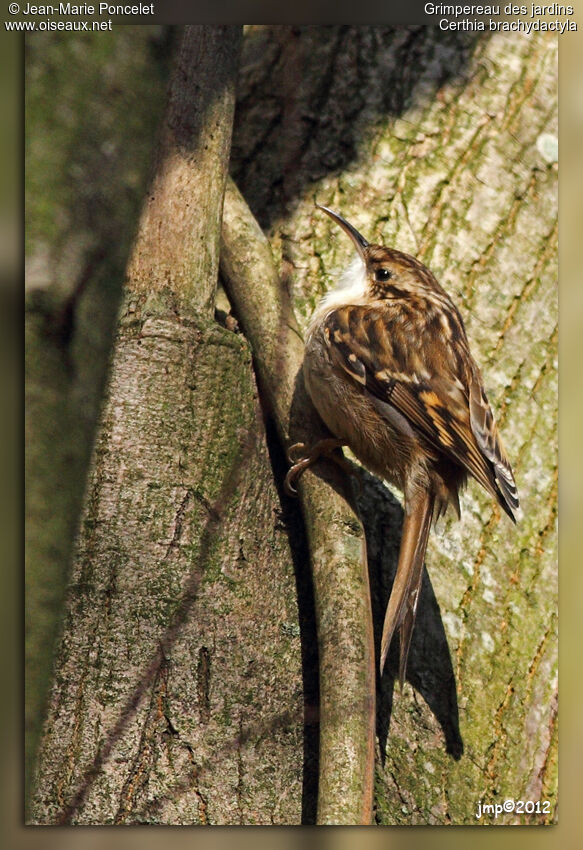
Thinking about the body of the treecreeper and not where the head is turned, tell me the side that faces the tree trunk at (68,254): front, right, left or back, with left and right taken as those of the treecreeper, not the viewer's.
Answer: front

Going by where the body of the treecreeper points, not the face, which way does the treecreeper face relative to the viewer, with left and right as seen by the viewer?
facing to the left of the viewer
